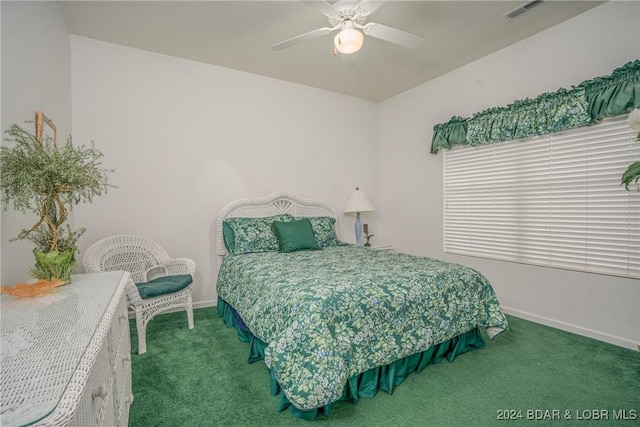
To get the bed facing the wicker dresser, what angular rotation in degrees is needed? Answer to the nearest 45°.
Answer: approximately 90° to its right

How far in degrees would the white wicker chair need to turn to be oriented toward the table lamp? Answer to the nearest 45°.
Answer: approximately 45° to its left

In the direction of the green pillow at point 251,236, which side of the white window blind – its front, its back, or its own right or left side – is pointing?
front

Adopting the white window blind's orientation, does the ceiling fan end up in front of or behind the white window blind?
in front

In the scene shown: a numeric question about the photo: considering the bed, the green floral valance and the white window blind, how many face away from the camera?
0

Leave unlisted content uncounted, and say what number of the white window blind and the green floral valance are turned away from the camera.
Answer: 0

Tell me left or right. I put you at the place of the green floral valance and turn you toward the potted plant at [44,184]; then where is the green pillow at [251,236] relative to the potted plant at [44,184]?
right

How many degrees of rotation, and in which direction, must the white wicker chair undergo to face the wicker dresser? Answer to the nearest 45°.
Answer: approximately 45° to its right

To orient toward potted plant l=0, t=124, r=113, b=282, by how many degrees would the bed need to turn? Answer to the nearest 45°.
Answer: approximately 90° to its right

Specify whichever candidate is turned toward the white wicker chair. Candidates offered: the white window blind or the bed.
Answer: the white window blind

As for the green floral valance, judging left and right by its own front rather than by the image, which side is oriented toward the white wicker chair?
front

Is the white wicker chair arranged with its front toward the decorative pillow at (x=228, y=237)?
no

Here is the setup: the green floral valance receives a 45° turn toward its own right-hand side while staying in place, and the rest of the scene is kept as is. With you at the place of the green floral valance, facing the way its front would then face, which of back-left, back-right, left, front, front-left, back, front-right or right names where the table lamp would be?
front

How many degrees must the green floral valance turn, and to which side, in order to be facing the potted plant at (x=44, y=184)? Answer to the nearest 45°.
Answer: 0° — it already faces it

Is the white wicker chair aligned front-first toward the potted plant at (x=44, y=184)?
no

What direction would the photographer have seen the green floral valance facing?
facing the viewer and to the left of the viewer

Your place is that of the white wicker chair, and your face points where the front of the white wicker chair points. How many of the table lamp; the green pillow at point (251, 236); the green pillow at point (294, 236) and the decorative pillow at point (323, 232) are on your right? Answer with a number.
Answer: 0

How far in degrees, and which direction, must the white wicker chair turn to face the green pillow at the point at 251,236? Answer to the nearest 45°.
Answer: approximately 45° to its left

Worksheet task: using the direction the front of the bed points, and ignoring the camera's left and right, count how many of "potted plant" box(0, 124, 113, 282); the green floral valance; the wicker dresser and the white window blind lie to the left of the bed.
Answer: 2

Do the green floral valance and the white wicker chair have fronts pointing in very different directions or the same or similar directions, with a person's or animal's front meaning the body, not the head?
very different directions
